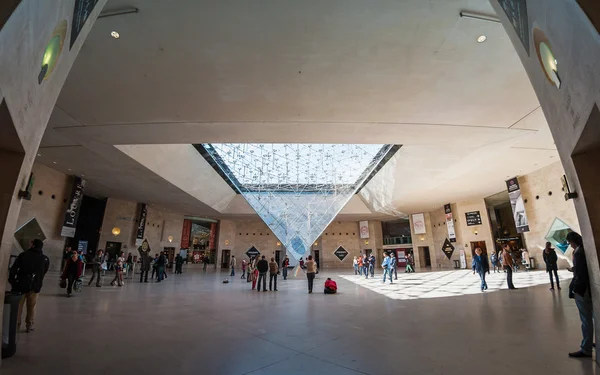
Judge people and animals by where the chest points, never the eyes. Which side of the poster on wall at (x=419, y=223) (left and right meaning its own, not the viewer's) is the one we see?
front

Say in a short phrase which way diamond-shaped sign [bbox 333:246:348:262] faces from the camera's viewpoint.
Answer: facing the viewer

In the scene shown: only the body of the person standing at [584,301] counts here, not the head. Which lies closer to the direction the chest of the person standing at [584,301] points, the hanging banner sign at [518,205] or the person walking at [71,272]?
the person walking

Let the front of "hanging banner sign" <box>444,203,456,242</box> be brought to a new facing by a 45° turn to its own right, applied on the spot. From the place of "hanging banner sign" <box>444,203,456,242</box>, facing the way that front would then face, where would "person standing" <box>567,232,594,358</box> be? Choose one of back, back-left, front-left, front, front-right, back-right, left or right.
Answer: left

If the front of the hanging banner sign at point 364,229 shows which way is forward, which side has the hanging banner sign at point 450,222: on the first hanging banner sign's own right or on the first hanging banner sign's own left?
on the first hanging banner sign's own left

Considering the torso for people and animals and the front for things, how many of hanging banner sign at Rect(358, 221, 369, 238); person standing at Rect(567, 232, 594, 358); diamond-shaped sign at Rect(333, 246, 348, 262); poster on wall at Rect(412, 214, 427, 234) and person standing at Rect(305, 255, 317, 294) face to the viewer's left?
1

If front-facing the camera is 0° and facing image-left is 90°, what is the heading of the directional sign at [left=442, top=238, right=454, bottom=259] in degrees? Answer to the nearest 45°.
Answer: approximately 45°

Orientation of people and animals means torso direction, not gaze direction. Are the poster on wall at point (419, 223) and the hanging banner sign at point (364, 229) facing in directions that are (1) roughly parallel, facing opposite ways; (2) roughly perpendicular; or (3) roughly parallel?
roughly parallel

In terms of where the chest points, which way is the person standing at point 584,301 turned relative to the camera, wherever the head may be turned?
to the viewer's left

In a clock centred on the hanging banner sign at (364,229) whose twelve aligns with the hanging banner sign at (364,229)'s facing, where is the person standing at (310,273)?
The person standing is roughly at 12 o'clock from the hanging banner sign.

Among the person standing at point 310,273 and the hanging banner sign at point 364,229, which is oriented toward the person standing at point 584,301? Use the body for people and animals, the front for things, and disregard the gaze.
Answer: the hanging banner sign

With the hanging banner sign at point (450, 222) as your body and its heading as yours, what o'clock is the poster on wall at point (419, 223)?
The poster on wall is roughly at 3 o'clock from the hanging banner sign.

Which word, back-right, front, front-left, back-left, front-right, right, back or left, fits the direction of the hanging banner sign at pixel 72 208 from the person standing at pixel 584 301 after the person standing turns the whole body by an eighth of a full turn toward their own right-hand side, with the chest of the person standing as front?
front-left

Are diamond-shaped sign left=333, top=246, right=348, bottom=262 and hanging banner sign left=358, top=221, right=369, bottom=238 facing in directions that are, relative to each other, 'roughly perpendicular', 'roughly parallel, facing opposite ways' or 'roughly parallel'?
roughly parallel

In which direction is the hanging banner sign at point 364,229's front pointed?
toward the camera

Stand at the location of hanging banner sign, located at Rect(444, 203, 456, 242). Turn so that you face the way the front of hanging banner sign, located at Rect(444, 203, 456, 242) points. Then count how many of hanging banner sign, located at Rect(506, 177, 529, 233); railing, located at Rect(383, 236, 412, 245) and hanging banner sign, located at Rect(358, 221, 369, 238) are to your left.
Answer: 1

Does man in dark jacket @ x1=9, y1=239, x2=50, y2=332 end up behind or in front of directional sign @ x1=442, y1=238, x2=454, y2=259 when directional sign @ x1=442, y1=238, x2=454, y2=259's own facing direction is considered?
in front

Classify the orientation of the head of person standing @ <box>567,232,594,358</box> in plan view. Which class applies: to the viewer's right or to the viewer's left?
to the viewer's left
